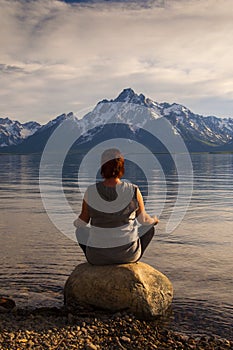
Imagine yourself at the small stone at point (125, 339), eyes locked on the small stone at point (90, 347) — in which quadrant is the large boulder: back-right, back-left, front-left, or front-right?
back-right

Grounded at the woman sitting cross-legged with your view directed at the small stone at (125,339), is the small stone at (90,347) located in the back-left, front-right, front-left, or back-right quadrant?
front-right

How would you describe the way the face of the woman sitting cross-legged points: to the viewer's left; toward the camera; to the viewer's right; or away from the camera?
away from the camera

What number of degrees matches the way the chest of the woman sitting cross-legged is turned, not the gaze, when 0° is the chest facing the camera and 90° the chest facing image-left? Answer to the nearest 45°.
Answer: approximately 180°

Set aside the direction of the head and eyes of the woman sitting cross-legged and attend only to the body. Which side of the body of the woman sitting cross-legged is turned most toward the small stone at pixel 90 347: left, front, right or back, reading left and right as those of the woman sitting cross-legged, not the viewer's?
back
